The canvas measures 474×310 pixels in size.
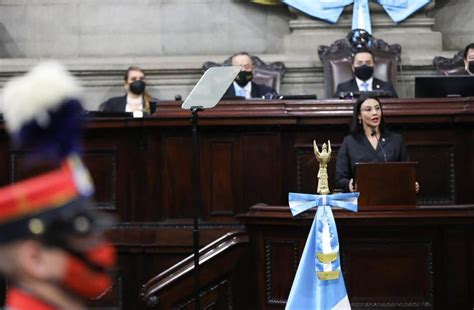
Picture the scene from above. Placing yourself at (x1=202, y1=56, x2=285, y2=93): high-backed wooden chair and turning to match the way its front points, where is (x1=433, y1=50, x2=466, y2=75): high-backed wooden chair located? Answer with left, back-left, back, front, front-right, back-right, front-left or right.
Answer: left

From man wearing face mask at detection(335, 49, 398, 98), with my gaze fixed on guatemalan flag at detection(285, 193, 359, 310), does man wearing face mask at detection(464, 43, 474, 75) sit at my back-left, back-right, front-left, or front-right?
back-left

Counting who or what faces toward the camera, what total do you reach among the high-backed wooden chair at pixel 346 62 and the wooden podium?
2

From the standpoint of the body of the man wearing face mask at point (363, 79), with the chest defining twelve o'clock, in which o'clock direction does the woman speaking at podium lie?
The woman speaking at podium is roughly at 12 o'clock from the man wearing face mask.

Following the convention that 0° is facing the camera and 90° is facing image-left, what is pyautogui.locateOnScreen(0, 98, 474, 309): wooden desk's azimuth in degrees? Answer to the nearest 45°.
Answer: approximately 0°

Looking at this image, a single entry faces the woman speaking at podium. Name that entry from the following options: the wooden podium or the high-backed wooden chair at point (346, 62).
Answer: the high-backed wooden chair

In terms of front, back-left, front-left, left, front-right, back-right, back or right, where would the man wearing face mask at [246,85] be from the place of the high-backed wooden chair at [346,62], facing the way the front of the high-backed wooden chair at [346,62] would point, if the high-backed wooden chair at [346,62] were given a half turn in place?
back-left

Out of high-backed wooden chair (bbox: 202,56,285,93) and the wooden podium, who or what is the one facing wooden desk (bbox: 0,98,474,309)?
the high-backed wooden chair
